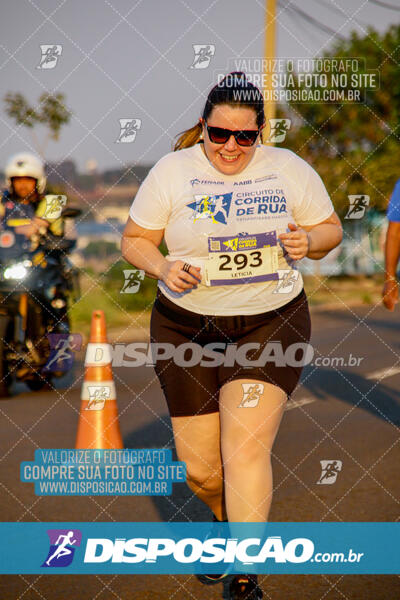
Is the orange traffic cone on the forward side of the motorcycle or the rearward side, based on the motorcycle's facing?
on the forward side

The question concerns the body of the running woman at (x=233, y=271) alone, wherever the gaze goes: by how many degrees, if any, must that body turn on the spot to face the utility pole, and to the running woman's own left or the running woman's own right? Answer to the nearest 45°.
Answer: approximately 180°

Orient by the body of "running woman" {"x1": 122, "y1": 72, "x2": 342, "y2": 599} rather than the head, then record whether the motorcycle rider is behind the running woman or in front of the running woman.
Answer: behind

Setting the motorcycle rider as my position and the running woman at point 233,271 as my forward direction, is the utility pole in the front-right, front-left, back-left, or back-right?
back-left

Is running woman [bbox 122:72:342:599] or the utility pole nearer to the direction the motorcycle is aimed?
the running woman

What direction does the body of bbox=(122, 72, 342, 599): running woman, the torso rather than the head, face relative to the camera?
toward the camera

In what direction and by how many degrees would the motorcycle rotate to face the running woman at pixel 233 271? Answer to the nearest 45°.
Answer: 0° — it already faces them

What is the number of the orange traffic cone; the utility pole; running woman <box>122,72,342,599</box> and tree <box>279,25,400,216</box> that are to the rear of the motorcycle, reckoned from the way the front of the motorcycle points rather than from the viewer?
2

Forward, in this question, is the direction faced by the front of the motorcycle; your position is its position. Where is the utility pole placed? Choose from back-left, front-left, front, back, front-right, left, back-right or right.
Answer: back

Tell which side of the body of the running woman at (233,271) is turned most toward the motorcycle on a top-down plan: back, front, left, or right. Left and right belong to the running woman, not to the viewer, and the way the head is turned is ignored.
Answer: back
